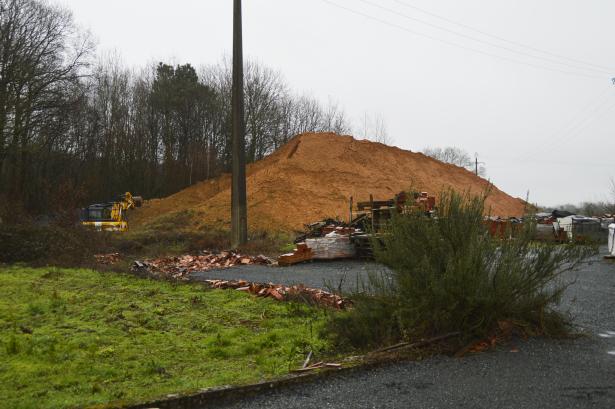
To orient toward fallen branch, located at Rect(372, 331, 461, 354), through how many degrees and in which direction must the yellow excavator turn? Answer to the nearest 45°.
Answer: approximately 90° to its right

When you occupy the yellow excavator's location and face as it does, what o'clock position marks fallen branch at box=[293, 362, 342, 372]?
The fallen branch is roughly at 3 o'clock from the yellow excavator.

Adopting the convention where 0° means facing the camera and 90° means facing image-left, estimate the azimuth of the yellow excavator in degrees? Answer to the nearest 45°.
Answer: approximately 270°

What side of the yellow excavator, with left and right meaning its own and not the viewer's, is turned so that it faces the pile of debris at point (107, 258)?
right

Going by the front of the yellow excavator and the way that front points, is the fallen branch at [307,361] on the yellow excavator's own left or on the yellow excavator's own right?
on the yellow excavator's own right

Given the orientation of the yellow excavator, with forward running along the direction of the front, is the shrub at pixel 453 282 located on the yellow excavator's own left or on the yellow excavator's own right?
on the yellow excavator's own right

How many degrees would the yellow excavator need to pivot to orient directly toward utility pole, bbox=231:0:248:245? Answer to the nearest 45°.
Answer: approximately 45° to its right

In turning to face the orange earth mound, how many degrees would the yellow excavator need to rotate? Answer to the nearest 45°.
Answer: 0° — it already faces it

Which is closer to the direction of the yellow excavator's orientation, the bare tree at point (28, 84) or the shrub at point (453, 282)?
the shrub

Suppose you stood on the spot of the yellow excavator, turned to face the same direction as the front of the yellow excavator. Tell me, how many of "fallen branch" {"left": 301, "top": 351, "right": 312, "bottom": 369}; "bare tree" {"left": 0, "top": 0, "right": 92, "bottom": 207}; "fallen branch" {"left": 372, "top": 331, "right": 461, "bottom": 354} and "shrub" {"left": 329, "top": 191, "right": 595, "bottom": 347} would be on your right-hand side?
3
